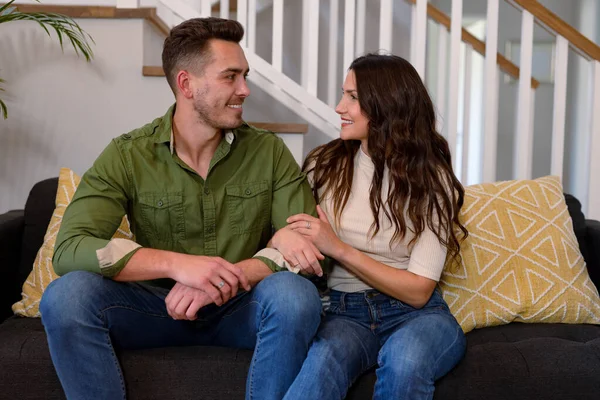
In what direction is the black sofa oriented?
toward the camera

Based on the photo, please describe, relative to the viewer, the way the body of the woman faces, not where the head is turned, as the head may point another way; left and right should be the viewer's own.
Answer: facing the viewer and to the left of the viewer

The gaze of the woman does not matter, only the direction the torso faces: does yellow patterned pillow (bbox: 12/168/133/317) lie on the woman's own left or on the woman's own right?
on the woman's own right

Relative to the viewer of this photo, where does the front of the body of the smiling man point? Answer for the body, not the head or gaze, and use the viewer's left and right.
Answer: facing the viewer

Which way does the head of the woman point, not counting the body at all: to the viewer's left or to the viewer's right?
to the viewer's left

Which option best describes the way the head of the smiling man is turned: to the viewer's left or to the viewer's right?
to the viewer's right
